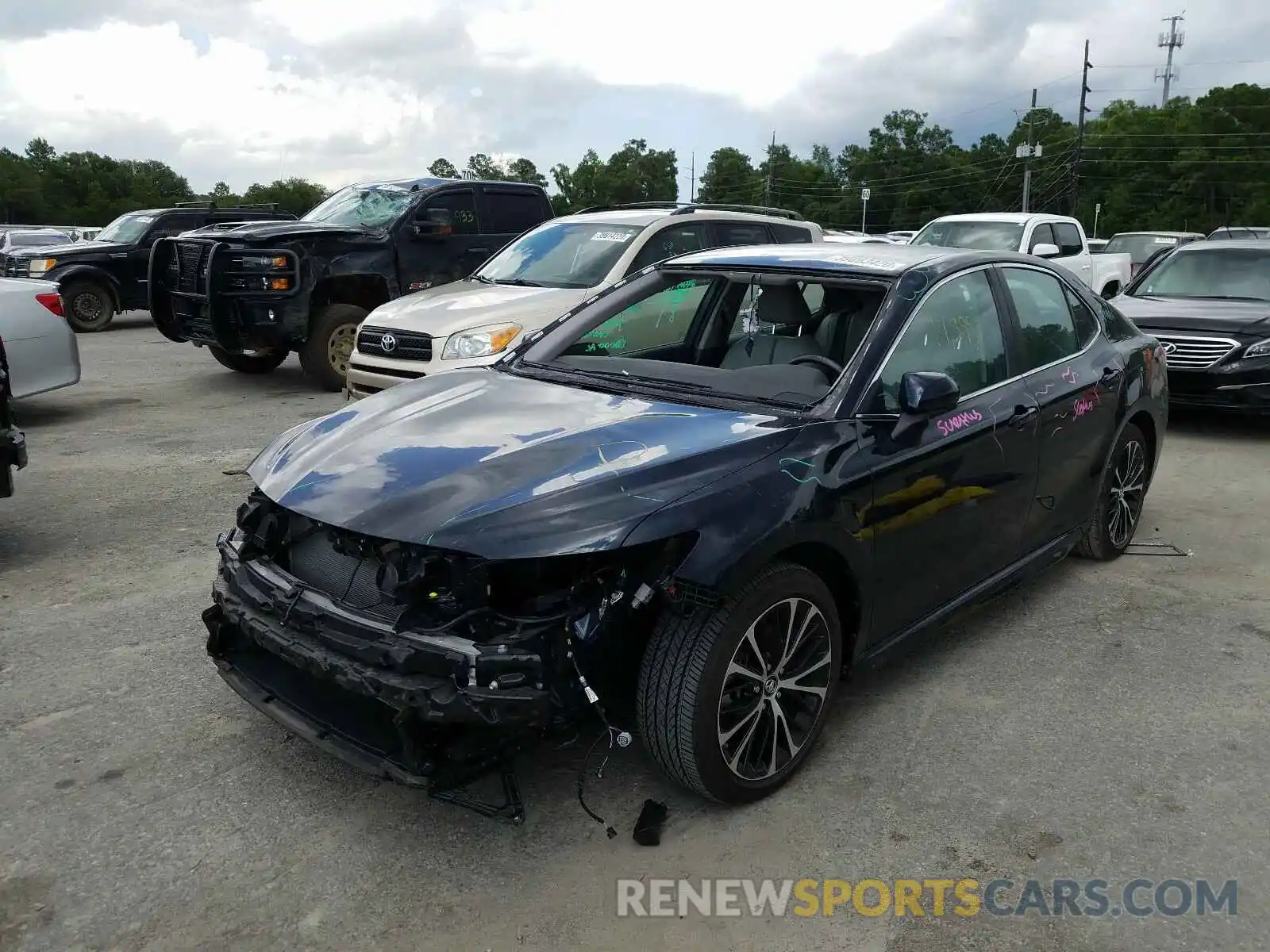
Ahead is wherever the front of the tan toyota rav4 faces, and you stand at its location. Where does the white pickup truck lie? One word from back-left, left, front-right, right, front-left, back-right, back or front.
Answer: back

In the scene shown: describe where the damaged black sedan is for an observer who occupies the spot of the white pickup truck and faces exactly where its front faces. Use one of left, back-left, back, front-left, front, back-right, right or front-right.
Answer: front-left

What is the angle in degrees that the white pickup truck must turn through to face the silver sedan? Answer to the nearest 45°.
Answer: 0° — it already faces it

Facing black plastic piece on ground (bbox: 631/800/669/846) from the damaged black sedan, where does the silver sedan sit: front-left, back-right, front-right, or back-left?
back-right

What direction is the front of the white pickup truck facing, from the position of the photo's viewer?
facing the viewer and to the left of the viewer

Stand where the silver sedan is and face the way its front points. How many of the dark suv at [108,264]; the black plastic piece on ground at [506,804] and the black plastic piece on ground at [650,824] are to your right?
1

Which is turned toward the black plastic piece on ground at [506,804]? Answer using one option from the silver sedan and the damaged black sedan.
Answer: the damaged black sedan

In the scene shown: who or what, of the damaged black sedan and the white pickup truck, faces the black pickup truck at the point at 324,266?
the white pickup truck

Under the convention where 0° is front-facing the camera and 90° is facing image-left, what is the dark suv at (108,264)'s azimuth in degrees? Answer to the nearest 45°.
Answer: approximately 45°

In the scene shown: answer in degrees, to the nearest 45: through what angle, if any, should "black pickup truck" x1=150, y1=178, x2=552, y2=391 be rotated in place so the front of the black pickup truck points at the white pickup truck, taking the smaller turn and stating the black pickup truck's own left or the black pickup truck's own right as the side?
approximately 135° to the black pickup truck's own left

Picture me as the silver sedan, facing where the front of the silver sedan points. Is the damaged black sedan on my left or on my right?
on my left

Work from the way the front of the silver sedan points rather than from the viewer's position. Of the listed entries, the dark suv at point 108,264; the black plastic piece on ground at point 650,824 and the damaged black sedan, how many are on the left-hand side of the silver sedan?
2

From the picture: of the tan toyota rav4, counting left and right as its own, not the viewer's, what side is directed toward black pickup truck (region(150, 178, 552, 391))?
right

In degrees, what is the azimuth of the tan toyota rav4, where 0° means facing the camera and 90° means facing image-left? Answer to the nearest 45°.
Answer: approximately 45°

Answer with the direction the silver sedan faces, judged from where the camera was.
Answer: facing to the left of the viewer

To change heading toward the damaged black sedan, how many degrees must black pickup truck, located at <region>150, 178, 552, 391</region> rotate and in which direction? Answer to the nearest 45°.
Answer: approximately 45° to its left
